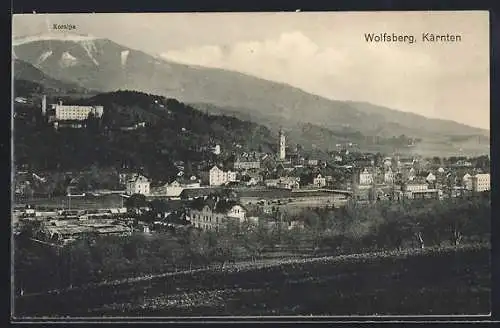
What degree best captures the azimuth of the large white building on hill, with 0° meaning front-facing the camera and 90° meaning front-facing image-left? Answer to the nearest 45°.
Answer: approximately 0°

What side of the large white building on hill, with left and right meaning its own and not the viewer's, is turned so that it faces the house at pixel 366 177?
left

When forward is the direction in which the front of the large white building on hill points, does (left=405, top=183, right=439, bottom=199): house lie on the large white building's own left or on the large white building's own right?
on the large white building's own left
